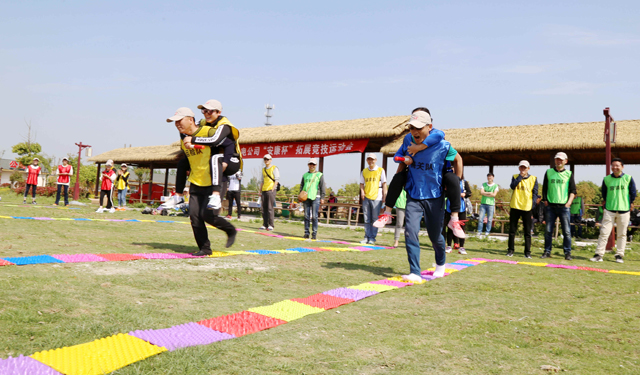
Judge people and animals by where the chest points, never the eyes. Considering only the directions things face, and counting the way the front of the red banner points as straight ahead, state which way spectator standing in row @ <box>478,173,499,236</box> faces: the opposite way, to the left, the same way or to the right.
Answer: the same way

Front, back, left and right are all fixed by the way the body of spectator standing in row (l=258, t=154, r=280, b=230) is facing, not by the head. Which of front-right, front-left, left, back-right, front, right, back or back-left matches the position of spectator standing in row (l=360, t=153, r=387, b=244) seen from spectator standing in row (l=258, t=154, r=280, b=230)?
front-left

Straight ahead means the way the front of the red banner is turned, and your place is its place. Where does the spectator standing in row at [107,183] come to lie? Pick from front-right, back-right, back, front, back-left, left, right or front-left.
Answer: front-right

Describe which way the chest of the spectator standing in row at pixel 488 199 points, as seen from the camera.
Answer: toward the camera

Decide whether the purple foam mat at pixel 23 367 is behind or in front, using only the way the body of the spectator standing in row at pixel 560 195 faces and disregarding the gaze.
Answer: in front

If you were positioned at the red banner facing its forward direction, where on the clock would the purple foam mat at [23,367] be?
The purple foam mat is roughly at 12 o'clock from the red banner.

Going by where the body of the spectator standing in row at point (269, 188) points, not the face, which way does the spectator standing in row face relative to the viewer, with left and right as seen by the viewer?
facing the viewer

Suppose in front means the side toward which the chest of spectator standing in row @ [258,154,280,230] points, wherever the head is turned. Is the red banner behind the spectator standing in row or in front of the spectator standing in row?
behind

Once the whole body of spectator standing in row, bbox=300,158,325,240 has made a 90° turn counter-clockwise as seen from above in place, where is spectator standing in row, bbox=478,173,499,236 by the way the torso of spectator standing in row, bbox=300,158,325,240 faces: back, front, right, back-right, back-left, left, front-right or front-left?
front-left

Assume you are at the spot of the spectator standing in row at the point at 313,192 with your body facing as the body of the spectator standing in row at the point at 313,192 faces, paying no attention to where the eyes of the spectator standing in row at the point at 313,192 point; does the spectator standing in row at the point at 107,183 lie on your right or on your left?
on your right

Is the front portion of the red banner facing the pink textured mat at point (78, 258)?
yes

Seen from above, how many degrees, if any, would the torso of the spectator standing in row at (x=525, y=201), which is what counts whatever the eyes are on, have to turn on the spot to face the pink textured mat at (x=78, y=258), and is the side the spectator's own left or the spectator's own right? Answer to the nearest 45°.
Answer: approximately 45° to the spectator's own right

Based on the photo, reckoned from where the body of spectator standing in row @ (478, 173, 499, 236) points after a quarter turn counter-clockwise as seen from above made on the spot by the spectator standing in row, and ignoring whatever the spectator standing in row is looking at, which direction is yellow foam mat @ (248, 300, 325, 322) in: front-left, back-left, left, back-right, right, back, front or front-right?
right

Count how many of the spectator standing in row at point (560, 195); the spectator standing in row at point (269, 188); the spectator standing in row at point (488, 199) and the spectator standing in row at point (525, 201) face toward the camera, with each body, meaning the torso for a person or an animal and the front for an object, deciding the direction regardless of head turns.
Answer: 4

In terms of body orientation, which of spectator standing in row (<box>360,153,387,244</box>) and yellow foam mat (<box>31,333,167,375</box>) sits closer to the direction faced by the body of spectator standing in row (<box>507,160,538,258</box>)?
the yellow foam mat

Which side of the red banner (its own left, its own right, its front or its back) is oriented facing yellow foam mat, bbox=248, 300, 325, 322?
front

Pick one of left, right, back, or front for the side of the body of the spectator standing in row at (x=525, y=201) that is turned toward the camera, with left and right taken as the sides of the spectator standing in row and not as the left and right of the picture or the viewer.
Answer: front

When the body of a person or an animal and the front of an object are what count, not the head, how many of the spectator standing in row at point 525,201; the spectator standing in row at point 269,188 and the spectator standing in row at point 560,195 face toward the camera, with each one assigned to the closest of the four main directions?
3
